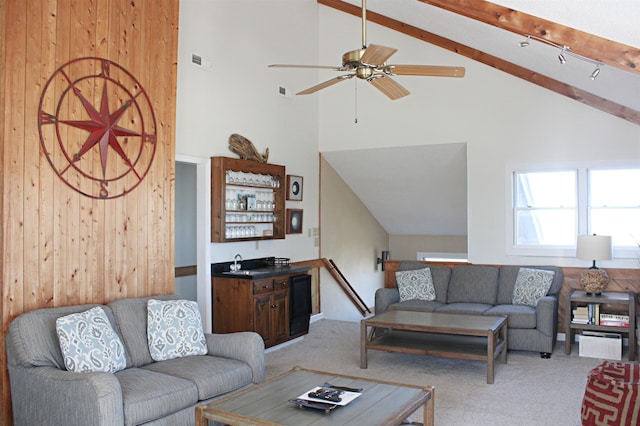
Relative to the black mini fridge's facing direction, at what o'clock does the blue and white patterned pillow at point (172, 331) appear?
The blue and white patterned pillow is roughly at 2 o'clock from the black mini fridge.

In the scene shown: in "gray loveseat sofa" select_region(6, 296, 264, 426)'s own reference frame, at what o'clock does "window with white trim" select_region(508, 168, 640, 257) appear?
The window with white trim is roughly at 10 o'clock from the gray loveseat sofa.

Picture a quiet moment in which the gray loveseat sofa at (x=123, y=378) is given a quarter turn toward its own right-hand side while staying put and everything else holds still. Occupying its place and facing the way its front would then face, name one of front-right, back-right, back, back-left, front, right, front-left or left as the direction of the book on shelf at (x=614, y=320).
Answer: back-left

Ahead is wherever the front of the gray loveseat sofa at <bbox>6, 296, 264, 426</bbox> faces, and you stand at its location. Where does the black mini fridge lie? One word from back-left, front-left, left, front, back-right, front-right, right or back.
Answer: left

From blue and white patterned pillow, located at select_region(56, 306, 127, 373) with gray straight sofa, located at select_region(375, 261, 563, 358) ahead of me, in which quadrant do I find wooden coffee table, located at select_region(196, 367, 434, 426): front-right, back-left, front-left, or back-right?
front-right

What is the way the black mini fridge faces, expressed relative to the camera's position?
facing the viewer and to the right of the viewer

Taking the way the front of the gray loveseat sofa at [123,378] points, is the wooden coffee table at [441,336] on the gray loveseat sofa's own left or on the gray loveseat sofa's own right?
on the gray loveseat sofa's own left

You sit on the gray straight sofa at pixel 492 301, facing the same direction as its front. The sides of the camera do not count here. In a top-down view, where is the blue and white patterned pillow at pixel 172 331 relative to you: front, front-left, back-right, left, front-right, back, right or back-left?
front

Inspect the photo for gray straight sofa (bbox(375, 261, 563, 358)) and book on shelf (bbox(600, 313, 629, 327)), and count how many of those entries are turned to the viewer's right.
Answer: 0

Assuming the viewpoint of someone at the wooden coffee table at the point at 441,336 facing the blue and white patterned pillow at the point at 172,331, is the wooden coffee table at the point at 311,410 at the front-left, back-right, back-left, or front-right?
front-left

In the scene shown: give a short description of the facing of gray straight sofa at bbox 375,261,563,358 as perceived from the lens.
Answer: facing the viewer and to the left of the viewer

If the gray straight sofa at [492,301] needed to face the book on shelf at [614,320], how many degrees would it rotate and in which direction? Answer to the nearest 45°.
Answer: approximately 135° to its left

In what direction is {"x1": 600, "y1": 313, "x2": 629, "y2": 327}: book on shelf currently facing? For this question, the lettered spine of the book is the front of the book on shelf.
toward the camera

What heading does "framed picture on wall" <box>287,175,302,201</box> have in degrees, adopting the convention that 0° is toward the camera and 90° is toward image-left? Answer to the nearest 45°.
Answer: approximately 315°

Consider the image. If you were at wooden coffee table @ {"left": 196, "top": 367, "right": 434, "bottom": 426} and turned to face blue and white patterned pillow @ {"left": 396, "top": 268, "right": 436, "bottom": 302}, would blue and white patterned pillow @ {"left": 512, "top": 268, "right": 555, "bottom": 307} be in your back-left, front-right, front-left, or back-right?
front-right
